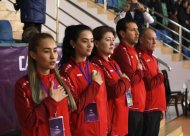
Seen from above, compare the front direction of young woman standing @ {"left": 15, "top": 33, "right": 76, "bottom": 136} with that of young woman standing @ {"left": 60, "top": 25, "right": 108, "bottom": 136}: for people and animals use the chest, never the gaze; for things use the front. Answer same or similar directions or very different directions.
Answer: same or similar directions

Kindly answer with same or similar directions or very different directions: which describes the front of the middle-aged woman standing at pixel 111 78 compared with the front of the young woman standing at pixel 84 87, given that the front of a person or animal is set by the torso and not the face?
same or similar directions
